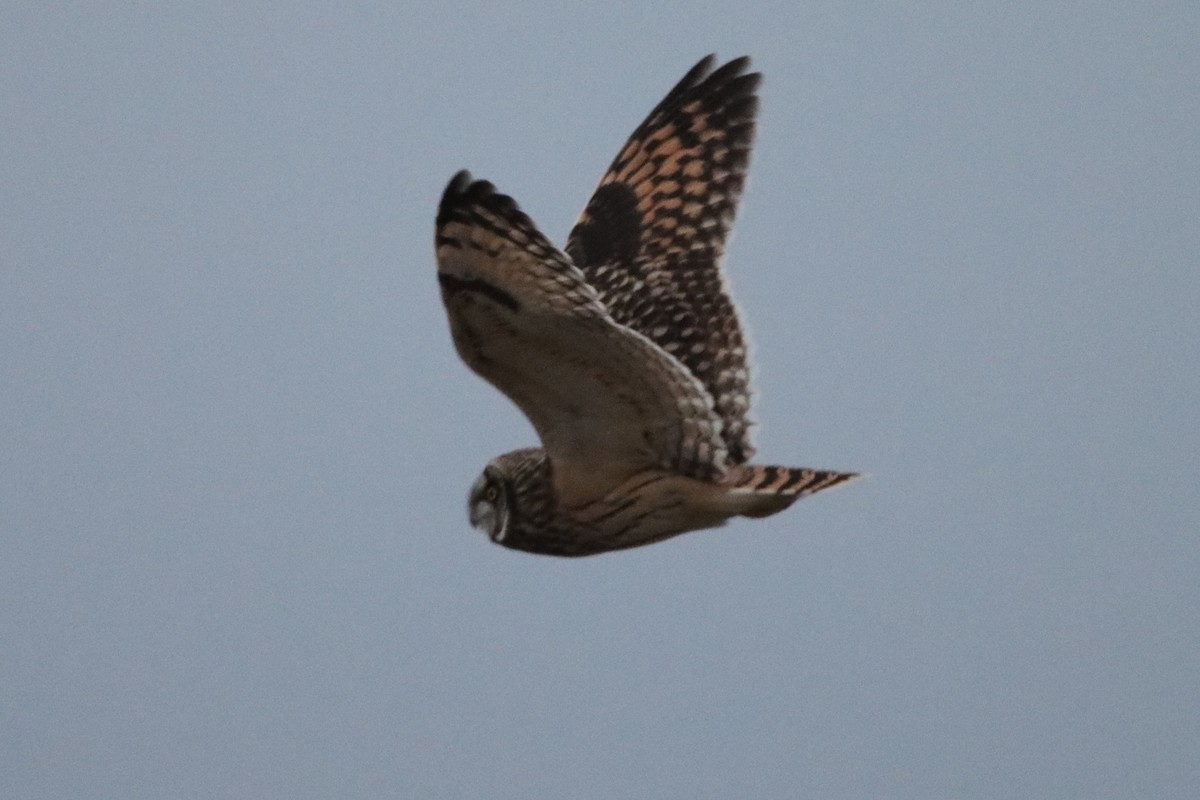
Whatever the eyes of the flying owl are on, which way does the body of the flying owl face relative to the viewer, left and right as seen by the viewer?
facing to the left of the viewer
